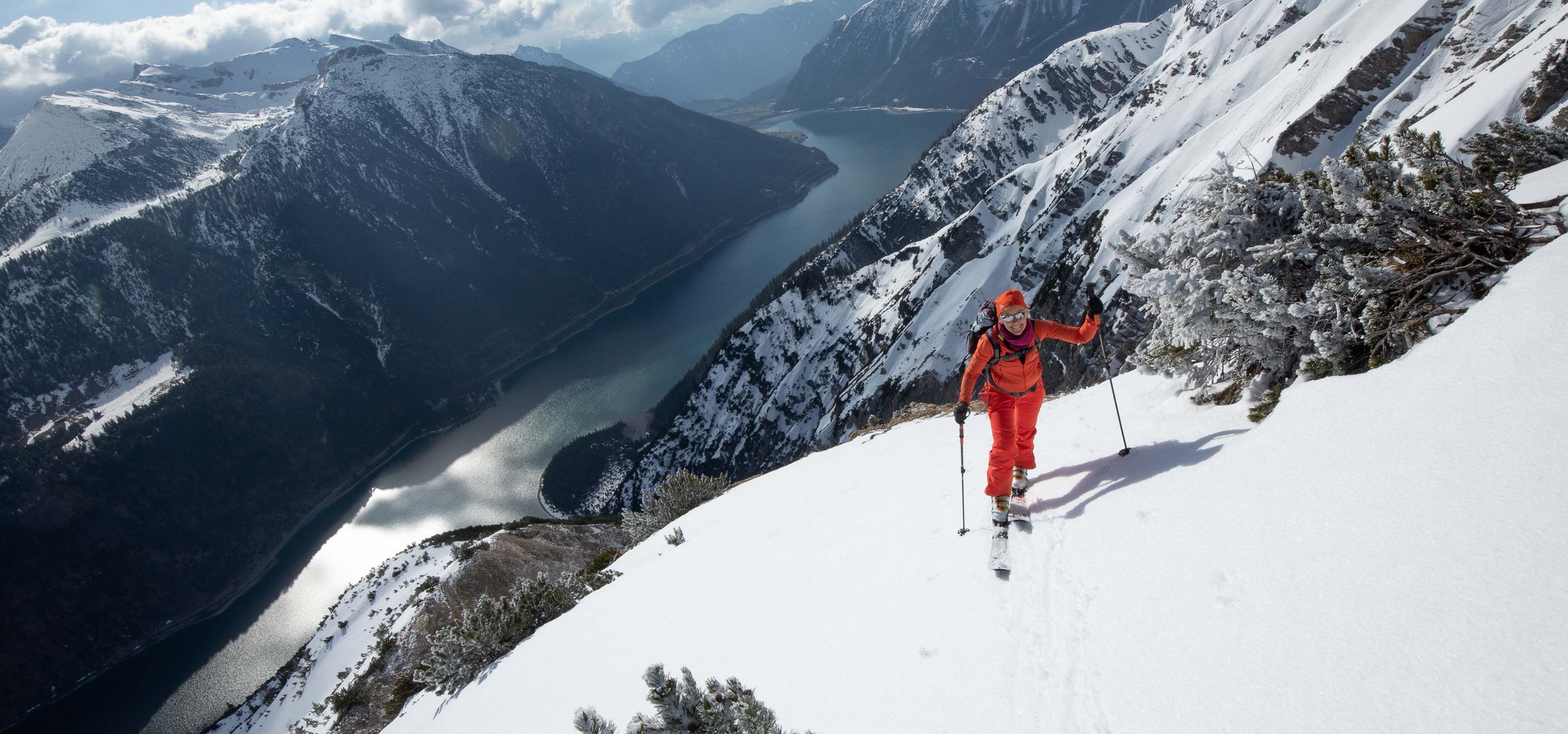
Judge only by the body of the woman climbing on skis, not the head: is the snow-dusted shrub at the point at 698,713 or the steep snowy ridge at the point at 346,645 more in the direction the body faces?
the snow-dusted shrub

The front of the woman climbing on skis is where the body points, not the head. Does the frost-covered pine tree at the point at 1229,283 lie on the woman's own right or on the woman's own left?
on the woman's own left

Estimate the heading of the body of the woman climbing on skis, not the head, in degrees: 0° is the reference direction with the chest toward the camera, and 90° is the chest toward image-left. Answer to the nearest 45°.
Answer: approximately 0°

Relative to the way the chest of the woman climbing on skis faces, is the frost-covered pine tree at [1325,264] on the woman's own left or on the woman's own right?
on the woman's own left
